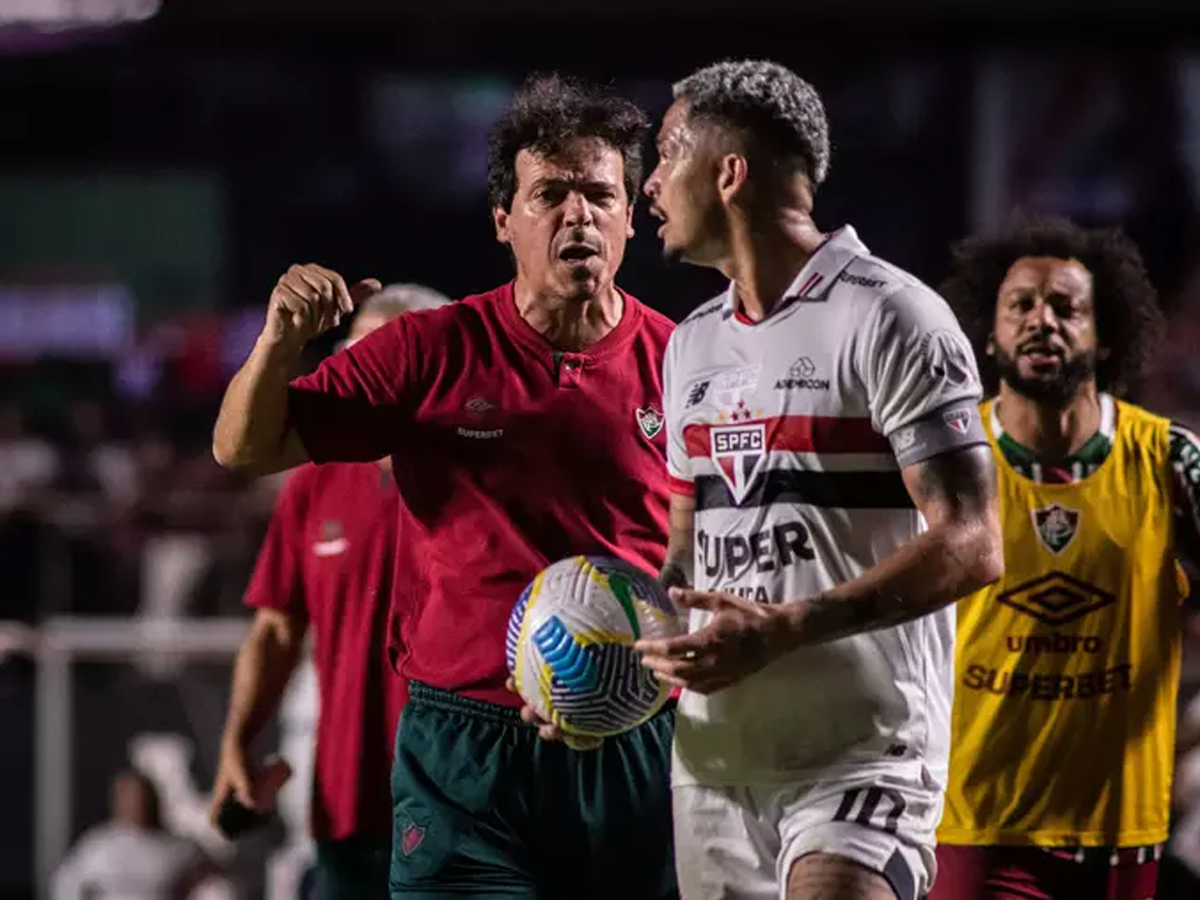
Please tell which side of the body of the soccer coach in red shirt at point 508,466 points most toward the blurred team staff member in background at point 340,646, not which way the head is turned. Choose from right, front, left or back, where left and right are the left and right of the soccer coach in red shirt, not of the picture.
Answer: back

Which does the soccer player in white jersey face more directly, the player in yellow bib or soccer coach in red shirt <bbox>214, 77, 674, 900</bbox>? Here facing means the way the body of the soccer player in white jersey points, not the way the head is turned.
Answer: the soccer coach in red shirt

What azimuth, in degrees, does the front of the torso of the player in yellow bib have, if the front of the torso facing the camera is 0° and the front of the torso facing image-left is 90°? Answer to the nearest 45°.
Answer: approximately 0°

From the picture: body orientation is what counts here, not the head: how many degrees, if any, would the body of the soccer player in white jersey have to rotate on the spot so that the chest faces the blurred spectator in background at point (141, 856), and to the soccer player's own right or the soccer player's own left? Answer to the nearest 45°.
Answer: approximately 90° to the soccer player's own right

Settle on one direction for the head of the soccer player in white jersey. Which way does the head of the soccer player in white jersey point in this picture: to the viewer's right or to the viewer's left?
to the viewer's left

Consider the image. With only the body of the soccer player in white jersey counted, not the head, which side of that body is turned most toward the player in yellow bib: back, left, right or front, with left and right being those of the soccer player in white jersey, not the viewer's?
back

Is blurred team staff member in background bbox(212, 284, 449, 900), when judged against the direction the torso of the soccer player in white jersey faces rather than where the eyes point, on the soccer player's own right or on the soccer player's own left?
on the soccer player's own right

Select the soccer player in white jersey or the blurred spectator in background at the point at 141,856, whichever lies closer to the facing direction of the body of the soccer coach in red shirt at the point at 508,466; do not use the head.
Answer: the soccer player in white jersey

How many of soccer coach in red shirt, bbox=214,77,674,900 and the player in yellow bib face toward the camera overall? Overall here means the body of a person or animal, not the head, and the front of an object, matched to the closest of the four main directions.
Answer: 2
